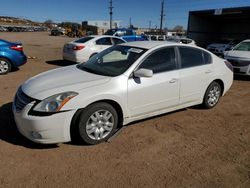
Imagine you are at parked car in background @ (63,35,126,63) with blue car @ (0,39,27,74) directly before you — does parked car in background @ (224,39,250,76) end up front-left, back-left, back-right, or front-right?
back-left

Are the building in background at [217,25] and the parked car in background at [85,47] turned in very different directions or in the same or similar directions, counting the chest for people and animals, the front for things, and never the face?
very different directions

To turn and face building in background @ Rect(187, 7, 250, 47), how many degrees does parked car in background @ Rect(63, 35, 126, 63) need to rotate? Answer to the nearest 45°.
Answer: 0° — it already faces it

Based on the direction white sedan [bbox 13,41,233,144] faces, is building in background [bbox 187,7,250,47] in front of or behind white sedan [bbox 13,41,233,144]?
behind

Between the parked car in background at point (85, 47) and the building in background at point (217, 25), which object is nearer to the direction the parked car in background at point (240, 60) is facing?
the parked car in background

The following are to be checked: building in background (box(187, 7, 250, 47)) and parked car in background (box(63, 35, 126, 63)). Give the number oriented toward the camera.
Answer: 1

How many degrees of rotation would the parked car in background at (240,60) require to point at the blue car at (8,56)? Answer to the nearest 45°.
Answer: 0° — it already faces it

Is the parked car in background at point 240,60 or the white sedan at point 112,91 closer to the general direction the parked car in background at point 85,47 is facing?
the parked car in background
